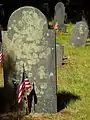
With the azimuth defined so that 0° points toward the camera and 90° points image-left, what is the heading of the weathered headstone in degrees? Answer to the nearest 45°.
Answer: approximately 0°

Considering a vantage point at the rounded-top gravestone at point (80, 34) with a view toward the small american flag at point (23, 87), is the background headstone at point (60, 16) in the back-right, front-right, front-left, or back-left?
back-right

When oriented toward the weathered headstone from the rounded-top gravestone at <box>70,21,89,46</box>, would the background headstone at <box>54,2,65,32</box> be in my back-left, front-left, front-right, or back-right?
back-right

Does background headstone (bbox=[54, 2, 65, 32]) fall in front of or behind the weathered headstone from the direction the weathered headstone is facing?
behind

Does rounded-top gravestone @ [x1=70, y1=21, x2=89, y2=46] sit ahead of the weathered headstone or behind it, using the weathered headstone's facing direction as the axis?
behind
